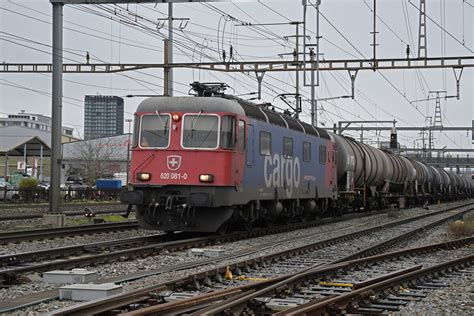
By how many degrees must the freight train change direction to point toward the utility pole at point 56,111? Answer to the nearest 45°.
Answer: approximately 90° to its right

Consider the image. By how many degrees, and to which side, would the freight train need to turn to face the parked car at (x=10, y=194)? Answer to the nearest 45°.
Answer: approximately 90° to its right

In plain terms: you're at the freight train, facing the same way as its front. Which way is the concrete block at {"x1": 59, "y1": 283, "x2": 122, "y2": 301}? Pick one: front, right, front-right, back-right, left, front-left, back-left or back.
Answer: front-left

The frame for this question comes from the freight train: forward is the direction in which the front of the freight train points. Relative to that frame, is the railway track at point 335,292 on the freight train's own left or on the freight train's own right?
on the freight train's own left

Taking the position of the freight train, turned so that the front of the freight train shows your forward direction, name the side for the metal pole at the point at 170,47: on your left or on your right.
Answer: on your right

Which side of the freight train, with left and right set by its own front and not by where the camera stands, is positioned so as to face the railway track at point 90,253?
front

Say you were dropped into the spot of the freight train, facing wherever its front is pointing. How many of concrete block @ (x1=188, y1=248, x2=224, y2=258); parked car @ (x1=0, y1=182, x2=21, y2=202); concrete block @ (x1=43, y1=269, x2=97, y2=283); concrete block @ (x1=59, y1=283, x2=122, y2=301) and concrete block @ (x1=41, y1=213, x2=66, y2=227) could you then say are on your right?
2

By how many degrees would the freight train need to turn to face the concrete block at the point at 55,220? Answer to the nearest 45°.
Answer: approximately 90° to its right

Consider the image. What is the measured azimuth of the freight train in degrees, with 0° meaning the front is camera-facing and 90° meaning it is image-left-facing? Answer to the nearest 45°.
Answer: approximately 45°

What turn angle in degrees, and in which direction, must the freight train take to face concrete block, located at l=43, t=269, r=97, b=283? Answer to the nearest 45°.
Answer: approximately 45° to its left

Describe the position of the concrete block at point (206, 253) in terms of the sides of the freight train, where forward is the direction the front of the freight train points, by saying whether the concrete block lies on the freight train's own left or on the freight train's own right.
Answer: on the freight train's own left
